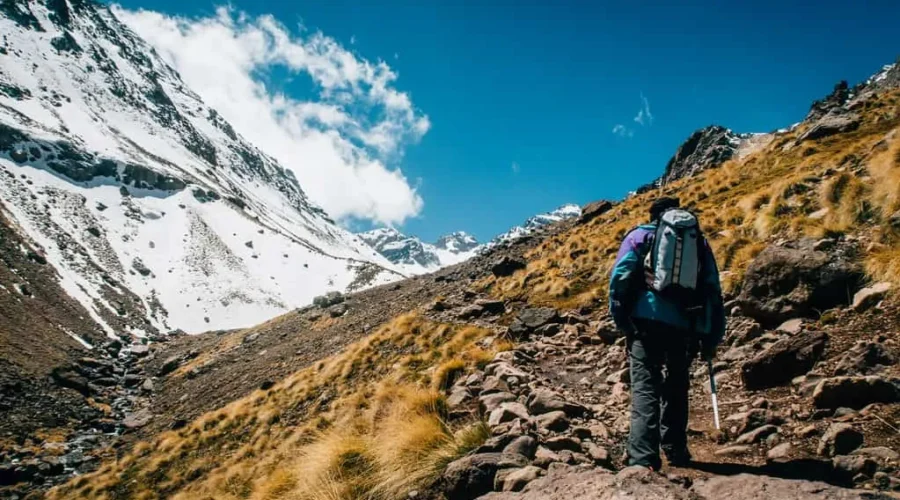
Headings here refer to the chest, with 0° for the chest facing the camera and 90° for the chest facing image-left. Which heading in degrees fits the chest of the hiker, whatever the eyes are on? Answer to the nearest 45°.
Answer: approximately 180°

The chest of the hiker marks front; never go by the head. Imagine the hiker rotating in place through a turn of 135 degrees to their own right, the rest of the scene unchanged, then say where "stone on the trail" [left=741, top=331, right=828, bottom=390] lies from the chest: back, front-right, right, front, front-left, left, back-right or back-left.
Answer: left

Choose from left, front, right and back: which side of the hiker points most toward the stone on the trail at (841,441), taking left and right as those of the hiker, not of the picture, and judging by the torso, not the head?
right

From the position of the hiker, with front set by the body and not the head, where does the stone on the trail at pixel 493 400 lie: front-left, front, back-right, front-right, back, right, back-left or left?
front-left

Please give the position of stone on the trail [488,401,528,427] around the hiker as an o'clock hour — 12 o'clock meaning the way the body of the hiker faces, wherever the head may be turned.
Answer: The stone on the trail is roughly at 10 o'clock from the hiker.

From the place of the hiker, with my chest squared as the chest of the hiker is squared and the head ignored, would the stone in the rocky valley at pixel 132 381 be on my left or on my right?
on my left

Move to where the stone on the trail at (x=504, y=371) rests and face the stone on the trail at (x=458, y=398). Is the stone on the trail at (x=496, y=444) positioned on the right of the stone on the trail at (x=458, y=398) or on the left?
left

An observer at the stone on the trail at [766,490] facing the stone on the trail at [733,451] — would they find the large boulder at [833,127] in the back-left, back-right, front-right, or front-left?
front-right

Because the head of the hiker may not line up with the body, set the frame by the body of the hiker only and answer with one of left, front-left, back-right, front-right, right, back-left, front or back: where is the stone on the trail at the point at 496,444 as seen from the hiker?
left

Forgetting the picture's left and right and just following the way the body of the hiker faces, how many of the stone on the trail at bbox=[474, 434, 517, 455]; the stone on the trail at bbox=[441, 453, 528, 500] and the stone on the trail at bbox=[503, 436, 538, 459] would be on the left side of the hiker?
3

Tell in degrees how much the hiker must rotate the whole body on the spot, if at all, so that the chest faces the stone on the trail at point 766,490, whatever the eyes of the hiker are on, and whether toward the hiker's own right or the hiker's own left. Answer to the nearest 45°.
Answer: approximately 180°

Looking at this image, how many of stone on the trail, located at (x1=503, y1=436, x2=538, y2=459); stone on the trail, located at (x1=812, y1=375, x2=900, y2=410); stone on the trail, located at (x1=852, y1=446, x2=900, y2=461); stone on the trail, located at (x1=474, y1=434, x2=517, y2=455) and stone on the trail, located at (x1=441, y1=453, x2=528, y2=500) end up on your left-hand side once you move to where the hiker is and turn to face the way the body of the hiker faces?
3

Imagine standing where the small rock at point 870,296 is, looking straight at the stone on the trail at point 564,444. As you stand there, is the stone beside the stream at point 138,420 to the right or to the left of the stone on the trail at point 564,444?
right
